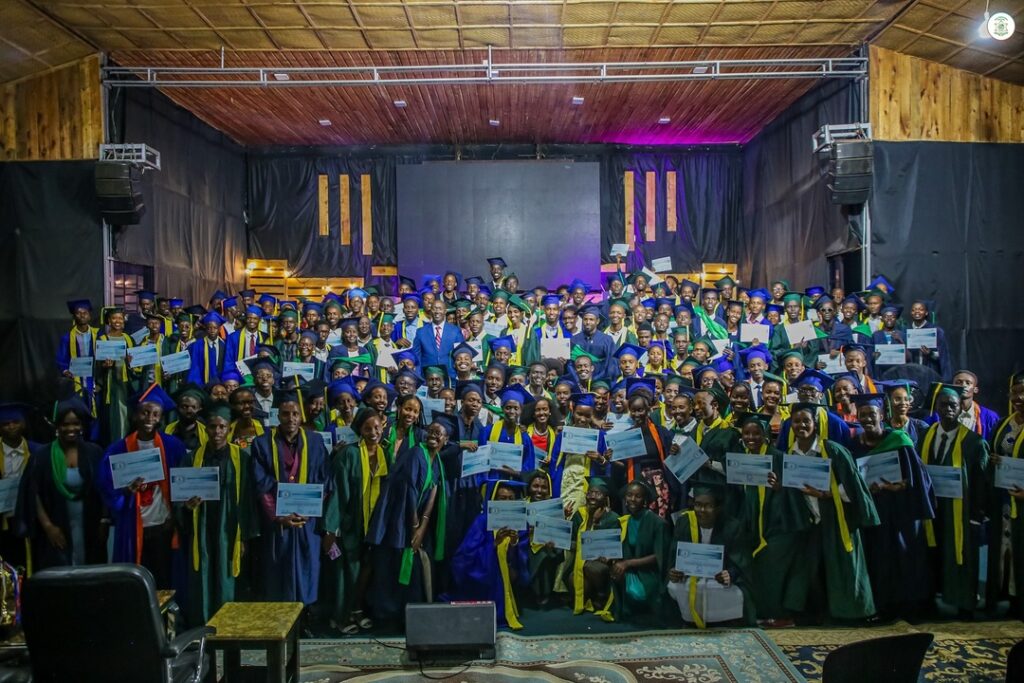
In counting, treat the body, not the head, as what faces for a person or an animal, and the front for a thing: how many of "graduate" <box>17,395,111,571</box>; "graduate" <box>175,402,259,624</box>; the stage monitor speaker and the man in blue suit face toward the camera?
3

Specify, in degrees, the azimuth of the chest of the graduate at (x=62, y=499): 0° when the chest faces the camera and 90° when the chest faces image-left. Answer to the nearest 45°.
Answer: approximately 0°

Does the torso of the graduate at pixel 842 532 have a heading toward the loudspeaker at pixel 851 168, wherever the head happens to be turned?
no

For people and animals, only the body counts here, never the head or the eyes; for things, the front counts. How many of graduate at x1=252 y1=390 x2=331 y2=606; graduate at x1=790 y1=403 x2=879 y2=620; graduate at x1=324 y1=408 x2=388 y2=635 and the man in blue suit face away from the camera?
0

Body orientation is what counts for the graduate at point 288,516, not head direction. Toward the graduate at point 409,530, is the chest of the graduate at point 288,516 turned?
no

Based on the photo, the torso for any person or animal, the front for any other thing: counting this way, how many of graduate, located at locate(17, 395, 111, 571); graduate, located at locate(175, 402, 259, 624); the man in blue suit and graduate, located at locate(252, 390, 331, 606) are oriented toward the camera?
4

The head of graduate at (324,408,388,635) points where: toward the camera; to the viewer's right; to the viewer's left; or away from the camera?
toward the camera

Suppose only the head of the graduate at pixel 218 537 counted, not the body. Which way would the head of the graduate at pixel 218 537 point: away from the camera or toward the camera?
toward the camera

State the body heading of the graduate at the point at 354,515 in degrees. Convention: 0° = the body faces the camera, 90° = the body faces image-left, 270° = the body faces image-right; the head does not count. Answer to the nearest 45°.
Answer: approximately 315°

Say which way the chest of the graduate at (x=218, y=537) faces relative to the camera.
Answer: toward the camera

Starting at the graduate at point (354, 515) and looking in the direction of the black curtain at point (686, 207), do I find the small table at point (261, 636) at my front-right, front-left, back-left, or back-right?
back-right

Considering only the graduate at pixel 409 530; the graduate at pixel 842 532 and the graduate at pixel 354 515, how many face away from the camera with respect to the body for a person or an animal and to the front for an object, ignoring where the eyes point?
0

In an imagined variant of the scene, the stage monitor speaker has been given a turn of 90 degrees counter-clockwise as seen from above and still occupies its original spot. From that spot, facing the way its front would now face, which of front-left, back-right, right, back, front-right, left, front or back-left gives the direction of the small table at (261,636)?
front-left

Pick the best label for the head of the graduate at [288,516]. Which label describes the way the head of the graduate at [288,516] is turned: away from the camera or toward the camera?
toward the camera

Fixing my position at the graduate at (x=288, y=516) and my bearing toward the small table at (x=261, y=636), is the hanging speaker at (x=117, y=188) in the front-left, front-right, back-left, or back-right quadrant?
back-right

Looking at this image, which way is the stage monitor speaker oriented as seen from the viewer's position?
away from the camera

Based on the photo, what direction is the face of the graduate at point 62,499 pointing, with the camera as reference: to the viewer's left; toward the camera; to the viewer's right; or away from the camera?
toward the camera

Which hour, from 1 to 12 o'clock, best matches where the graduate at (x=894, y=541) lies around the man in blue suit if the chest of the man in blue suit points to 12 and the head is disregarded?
The graduate is roughly at 11 o'clock from the man in blue suit.

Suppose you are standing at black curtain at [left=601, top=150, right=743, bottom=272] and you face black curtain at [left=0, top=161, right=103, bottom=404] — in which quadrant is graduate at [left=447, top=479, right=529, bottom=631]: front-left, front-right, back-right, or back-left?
front-left
